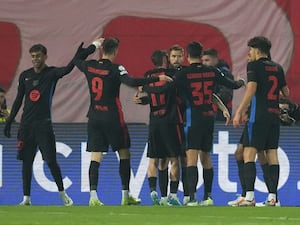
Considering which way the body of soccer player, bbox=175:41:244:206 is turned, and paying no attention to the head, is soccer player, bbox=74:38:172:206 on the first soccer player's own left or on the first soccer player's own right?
on the first soccer player's own left

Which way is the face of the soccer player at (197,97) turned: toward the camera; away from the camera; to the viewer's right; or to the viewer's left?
away from the camera

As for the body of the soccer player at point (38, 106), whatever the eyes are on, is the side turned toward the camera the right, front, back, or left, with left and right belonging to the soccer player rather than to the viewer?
front

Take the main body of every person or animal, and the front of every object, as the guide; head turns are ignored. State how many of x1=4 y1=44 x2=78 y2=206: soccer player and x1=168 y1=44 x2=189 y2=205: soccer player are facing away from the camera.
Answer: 0

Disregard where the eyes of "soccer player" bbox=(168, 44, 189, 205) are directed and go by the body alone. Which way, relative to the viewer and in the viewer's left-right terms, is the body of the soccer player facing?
facing the viewer

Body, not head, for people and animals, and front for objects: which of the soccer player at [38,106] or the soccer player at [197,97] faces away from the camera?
the soccer player at [197,97]

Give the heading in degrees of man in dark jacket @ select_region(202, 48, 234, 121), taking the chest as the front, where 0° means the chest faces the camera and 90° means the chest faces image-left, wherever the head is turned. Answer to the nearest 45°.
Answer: approximately 45°

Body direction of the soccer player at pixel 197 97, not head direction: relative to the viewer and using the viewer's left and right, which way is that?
facing away from the viewer

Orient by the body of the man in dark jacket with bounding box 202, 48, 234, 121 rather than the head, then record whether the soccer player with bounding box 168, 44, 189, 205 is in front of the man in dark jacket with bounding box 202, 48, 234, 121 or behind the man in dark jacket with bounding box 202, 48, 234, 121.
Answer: in front

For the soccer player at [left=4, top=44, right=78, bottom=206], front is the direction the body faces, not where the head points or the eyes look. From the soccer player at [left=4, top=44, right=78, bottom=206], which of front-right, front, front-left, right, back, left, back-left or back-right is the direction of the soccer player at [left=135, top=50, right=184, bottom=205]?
left

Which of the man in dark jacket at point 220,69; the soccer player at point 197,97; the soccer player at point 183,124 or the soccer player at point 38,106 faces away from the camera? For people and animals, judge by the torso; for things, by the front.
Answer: the soccer player at point 197,97

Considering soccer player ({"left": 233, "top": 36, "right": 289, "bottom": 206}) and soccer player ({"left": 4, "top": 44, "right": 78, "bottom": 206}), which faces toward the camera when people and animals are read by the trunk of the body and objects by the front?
soccer player ({"left": 4, "top": 44, "right": 78, "bottom": 206})

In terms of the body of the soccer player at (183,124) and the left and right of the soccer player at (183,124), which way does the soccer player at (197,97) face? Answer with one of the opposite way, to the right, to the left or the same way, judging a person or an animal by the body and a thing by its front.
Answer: the opposite way
